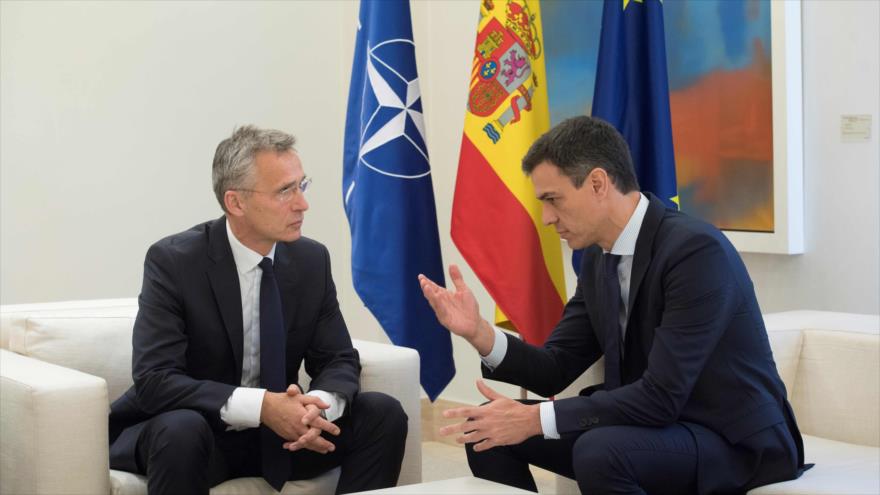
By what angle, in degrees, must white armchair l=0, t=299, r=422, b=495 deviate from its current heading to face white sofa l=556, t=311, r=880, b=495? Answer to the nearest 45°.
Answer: approximately 45° to its left

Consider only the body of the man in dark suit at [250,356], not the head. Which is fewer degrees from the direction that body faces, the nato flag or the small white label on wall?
the small white label on wall

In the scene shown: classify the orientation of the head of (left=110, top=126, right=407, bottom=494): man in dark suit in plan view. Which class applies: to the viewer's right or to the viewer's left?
to the viewer's right

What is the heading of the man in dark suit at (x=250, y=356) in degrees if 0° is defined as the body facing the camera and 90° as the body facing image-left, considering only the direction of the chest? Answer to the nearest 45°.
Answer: approximately 315°

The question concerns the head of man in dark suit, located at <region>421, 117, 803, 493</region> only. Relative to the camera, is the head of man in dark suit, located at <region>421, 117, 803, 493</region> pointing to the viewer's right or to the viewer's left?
to the viewer's left

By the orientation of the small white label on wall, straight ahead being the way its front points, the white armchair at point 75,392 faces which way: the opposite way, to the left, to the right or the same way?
to the left

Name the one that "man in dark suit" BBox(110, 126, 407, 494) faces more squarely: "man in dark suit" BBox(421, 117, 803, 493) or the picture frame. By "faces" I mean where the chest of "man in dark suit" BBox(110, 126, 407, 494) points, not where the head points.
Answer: the man in dark suit

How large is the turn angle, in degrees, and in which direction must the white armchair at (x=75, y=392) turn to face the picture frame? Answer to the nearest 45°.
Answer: approximately 45° to its left

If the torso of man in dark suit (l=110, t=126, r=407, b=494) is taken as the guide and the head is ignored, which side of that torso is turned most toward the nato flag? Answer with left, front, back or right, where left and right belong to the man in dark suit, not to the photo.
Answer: left
